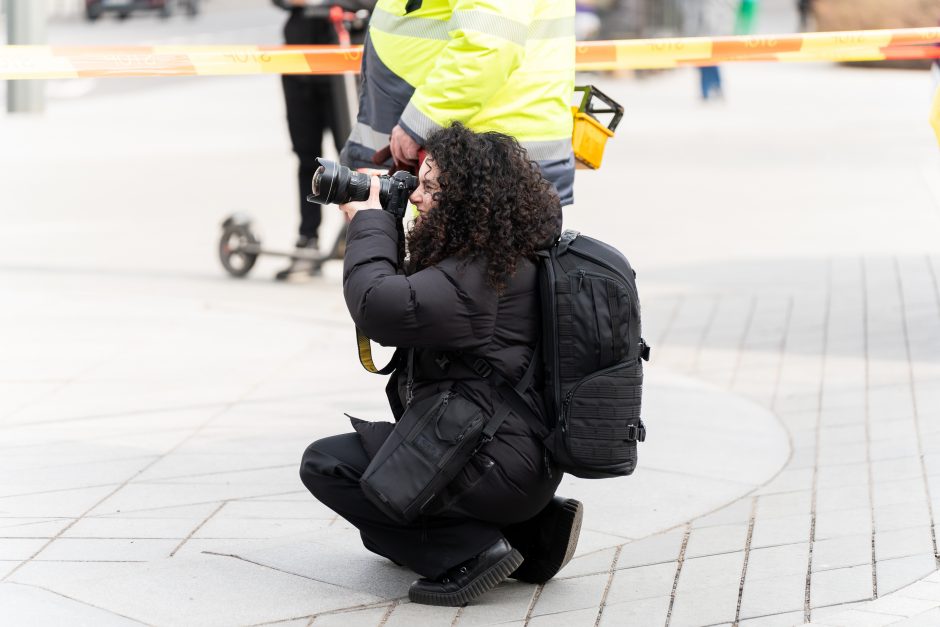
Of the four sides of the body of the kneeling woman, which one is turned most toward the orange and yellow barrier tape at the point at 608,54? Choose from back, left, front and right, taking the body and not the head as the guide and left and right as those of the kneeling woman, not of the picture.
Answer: right

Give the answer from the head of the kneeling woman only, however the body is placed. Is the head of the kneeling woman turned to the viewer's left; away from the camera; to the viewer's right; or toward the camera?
to the viewer's left

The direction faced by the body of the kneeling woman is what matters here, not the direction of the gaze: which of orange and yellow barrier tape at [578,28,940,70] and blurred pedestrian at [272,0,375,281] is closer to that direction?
the blurred pedestrian

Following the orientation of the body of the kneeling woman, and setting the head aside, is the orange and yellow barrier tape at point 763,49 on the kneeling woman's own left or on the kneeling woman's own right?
on the kneeling woman's own right

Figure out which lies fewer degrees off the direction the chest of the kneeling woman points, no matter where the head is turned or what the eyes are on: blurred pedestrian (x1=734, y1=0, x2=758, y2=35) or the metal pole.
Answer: the metal pole

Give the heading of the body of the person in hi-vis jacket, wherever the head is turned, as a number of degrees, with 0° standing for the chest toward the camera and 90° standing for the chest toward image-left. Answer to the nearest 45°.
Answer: approximately 90°

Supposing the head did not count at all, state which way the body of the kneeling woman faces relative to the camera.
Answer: to the viewer's left

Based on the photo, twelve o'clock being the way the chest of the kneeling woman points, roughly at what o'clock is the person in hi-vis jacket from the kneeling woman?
The person in hi-vis jacket is roughly at 3 o'clock from the kneeling woman.

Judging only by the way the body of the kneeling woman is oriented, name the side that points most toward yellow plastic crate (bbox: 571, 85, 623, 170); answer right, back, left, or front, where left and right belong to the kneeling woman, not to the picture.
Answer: right
